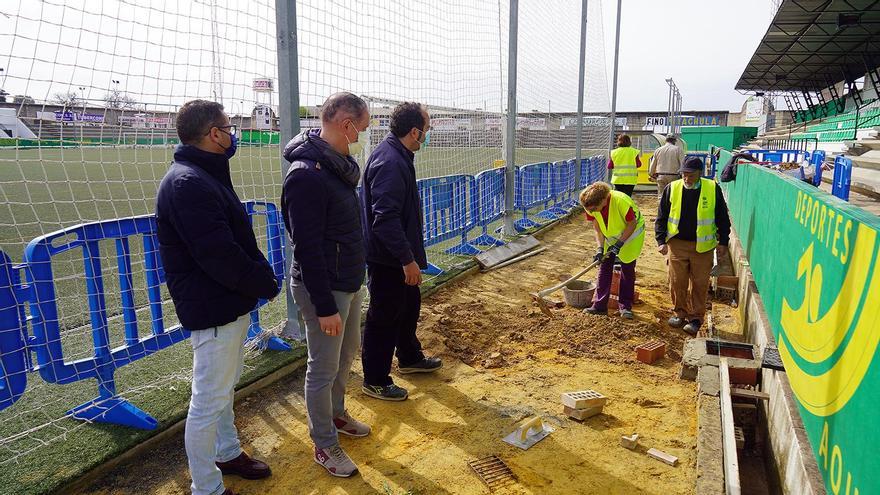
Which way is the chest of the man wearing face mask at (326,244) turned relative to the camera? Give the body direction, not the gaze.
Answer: to the viewer's right

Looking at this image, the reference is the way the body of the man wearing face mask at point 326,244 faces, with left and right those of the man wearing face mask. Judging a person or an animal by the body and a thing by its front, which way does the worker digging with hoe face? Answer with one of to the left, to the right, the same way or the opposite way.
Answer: the opposite way

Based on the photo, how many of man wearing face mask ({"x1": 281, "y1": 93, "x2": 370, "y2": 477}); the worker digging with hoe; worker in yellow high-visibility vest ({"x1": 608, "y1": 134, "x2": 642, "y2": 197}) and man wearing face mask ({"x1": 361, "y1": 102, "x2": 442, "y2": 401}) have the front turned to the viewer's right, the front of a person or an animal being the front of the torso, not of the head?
2

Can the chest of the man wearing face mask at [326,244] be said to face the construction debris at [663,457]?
yes

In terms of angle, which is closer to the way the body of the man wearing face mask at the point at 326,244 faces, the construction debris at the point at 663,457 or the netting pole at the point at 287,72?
the construction debris

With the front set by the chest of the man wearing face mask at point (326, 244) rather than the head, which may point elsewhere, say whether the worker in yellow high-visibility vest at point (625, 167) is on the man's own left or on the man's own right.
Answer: on the man's own left

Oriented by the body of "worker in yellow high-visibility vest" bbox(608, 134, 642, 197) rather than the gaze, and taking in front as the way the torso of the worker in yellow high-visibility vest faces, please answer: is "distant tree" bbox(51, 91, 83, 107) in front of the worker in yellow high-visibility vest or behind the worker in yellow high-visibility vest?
in front

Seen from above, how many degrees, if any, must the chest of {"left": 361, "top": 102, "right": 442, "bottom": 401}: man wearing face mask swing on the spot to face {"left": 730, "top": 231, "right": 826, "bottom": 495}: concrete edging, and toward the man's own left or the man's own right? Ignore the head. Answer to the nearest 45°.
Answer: approximately 45° to the man's own right

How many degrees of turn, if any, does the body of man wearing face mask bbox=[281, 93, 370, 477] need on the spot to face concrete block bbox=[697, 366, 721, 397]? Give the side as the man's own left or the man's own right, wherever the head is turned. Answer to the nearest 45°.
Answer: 0° — they already face it

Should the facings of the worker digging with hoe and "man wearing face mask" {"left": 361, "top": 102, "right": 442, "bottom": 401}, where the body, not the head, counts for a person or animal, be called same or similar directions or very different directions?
very different directions

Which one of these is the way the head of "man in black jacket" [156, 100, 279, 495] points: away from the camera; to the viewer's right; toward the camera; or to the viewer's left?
to the viewer's right

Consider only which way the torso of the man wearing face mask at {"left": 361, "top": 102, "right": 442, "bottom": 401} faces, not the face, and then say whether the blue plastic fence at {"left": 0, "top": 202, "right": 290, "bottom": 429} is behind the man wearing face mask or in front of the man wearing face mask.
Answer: behind
